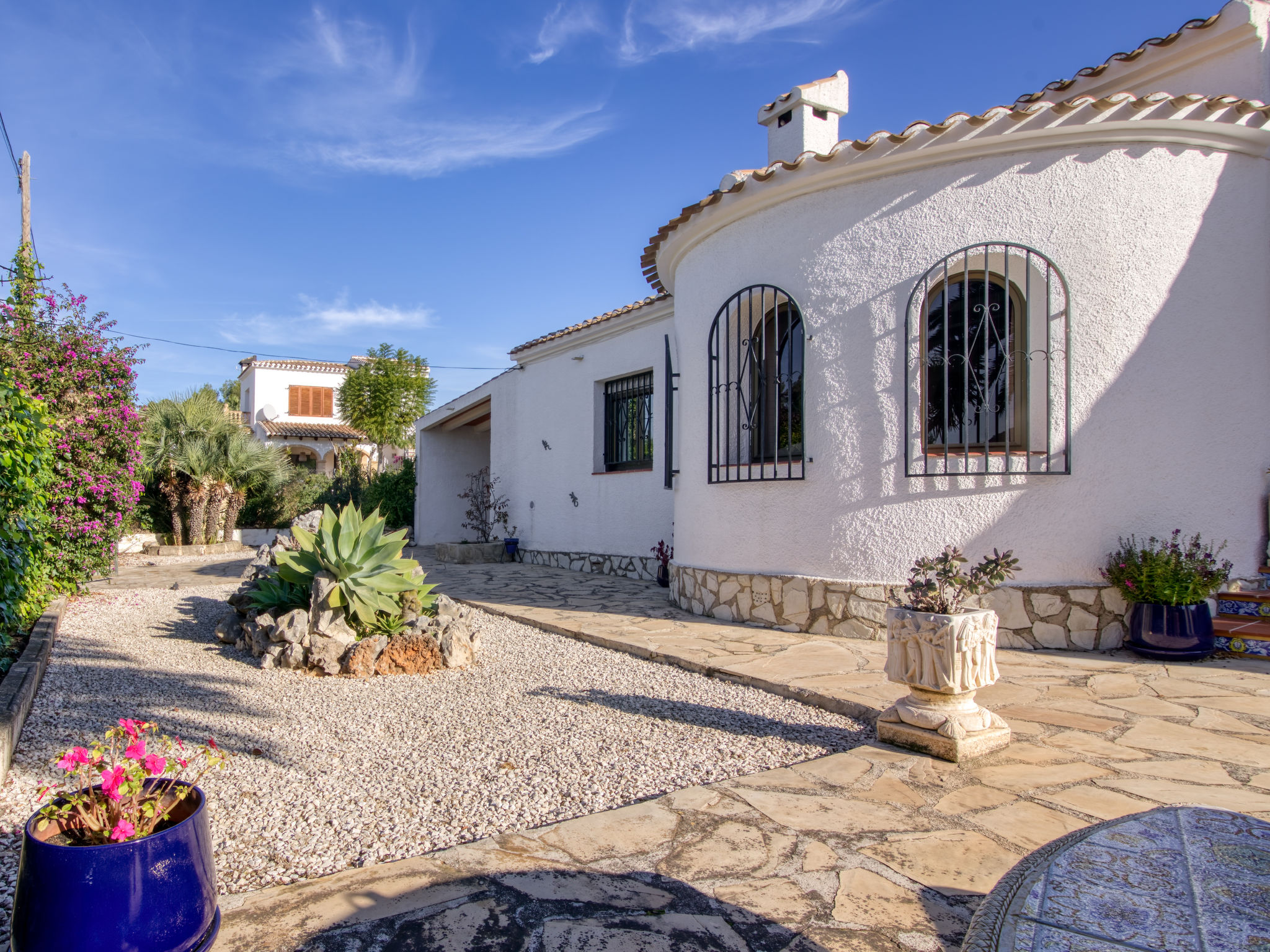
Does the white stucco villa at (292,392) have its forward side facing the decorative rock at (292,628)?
yes

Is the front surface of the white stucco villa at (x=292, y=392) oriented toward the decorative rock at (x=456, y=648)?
yes

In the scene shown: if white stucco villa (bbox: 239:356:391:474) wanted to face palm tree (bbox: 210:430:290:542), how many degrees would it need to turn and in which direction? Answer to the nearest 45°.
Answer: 0° — it already faces it

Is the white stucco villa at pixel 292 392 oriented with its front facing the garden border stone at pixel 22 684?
yes

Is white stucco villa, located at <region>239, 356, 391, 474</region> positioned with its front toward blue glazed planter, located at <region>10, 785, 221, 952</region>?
yes

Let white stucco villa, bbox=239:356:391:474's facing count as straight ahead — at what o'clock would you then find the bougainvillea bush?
The bougainvillea bush is roughly at 12 o'clock from the white stucco villa.

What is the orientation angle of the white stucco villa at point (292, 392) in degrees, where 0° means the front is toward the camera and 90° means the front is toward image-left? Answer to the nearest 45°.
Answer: approximately 0°

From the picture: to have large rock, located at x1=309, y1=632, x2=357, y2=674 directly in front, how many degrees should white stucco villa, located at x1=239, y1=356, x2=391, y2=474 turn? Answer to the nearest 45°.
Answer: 0° — it already faces it

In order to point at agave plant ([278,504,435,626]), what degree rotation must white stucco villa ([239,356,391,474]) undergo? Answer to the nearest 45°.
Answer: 0° — it already faces it
